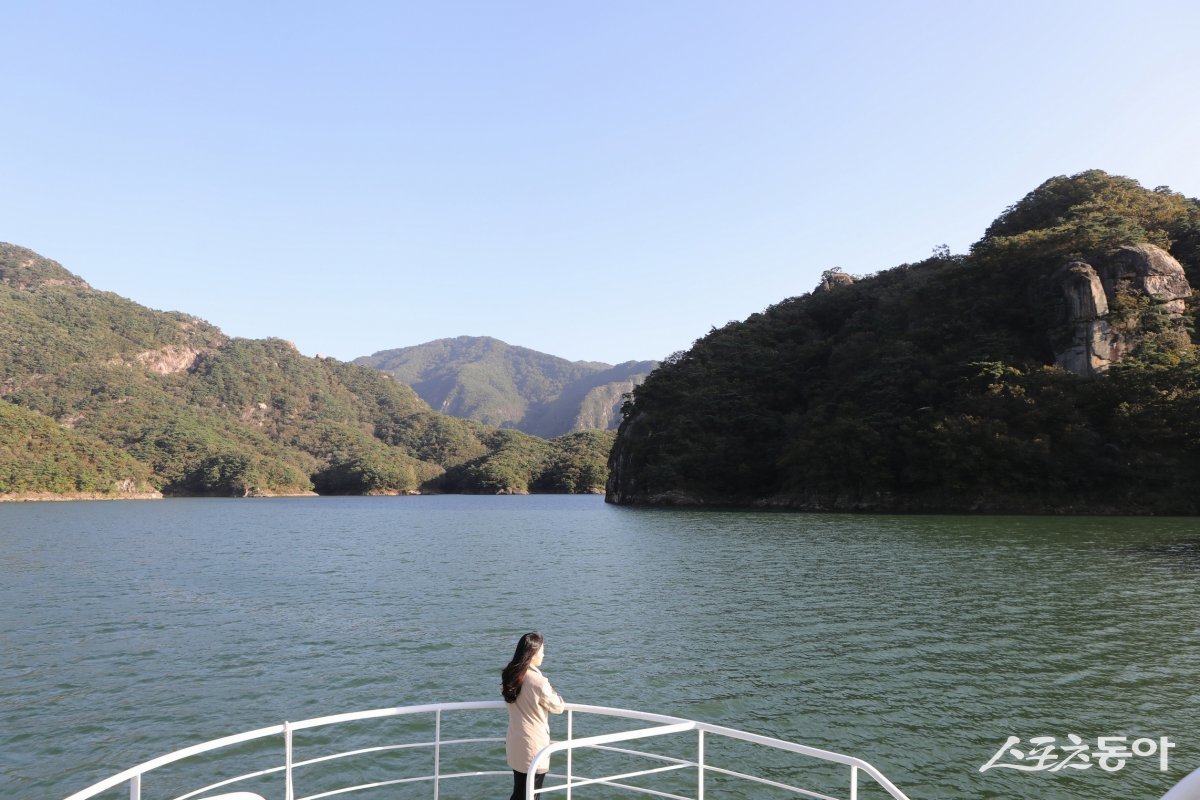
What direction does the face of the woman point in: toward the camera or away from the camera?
away from the camera

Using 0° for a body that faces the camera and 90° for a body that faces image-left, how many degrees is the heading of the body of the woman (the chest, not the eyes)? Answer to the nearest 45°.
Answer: approximately 225°
